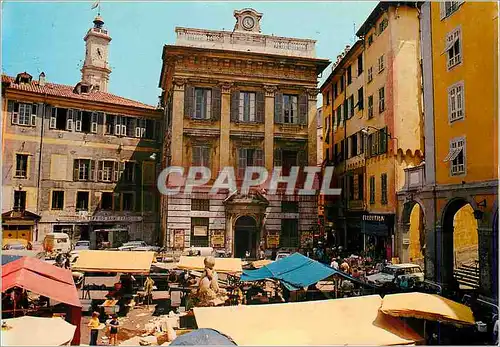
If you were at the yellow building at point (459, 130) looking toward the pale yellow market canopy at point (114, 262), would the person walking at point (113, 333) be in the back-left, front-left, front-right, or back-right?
front-left

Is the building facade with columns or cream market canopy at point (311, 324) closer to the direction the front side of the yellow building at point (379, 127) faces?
the building facade with columns

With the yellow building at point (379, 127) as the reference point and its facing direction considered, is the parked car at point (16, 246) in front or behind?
in front

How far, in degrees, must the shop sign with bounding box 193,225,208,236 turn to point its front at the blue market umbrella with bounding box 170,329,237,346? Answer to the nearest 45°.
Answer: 0° — it already faces it

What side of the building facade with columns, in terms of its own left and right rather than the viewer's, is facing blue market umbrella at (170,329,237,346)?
front

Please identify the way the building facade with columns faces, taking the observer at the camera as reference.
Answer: facing the viewer

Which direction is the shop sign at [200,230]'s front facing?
toward the camera

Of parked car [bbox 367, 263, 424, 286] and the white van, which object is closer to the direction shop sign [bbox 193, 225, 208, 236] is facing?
the parked car

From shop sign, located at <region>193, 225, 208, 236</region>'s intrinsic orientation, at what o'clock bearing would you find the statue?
The statue is roughly at 12 o'clock from the shop sign.

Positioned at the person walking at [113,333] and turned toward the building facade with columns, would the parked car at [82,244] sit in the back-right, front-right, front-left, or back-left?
front-left
